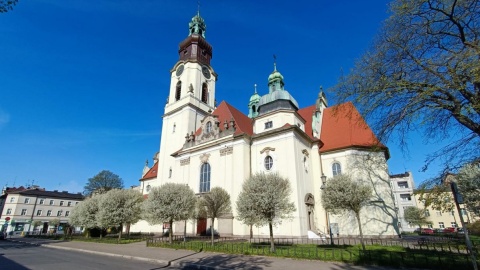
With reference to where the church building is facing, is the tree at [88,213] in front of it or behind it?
in front

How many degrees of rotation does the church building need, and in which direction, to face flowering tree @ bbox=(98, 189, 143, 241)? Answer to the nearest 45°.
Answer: approximately 45° to its left

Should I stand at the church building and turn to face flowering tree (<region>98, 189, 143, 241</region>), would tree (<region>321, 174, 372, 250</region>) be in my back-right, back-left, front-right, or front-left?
front-left

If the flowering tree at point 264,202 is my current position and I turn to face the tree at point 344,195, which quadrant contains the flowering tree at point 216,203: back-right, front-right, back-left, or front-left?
back-left
